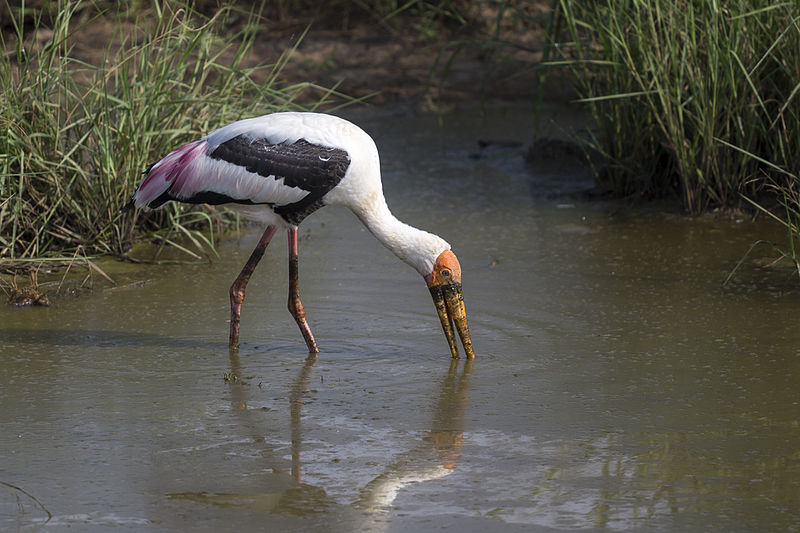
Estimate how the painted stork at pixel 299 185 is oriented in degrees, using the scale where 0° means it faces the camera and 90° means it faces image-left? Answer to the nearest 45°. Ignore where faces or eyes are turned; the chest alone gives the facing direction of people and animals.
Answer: approximately 270°
